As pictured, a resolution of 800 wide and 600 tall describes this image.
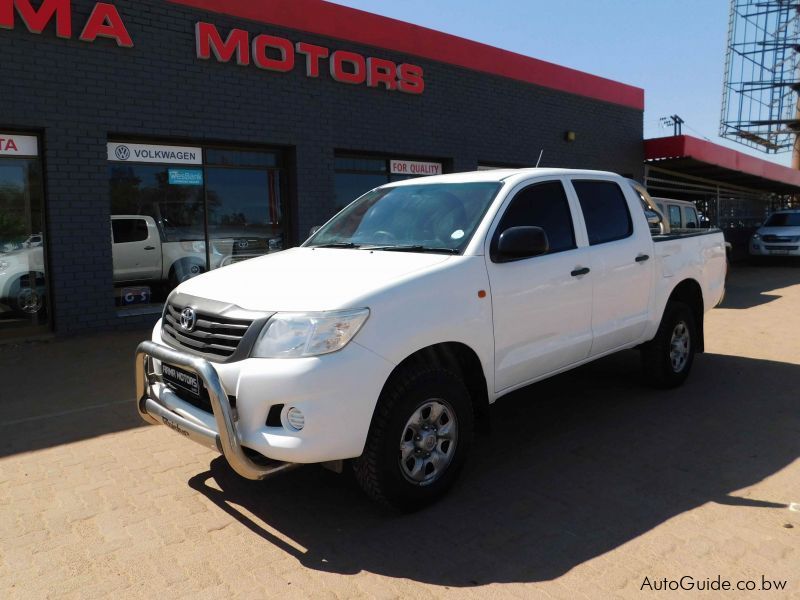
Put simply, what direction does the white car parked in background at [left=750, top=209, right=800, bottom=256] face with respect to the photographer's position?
facing the viewer and to the left of the viewer

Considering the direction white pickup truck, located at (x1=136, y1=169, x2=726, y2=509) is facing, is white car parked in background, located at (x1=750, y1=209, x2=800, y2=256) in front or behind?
behind

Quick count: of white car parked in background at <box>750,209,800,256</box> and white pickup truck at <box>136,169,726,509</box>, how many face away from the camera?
0

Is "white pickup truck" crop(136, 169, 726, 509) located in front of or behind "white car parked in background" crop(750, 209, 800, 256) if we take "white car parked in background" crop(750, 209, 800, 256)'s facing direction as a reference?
in front

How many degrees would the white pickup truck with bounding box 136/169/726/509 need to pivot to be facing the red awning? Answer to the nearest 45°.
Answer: approximately 180°
